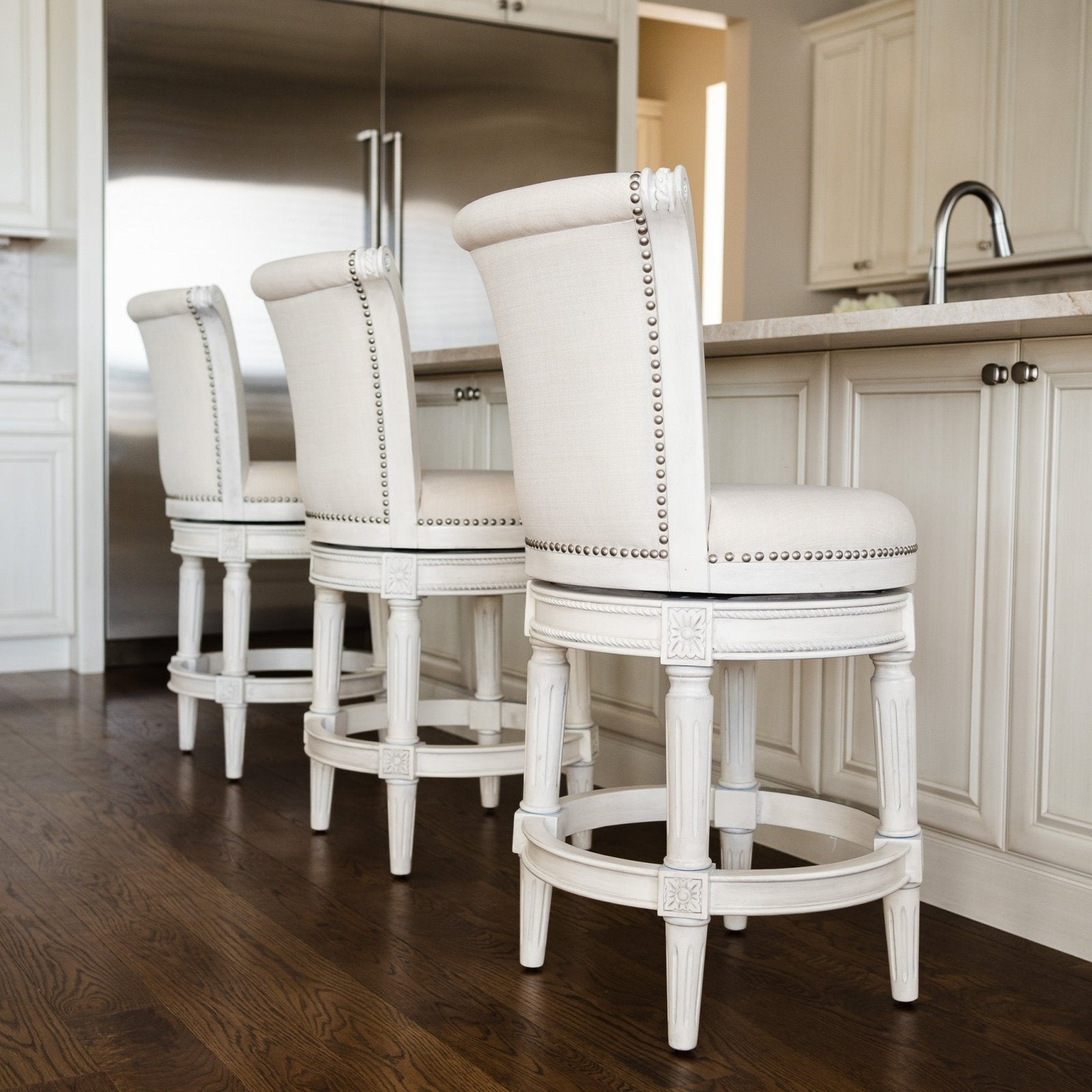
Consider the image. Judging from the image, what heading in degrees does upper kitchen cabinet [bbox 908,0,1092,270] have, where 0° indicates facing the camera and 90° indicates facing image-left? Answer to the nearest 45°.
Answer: approximately 45°

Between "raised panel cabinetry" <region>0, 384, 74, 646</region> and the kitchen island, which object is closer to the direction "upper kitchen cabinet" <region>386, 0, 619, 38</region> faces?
the kitchen island

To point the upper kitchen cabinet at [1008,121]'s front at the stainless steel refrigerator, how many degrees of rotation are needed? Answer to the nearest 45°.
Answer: approximately 45° to its right

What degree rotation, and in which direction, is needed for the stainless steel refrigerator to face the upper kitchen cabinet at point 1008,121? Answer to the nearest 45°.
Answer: approximately 45° to its left

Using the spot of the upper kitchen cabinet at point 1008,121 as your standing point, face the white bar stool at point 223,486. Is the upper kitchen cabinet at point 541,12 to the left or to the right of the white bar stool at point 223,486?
right

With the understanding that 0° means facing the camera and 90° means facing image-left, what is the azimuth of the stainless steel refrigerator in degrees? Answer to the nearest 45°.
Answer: approximately 315°

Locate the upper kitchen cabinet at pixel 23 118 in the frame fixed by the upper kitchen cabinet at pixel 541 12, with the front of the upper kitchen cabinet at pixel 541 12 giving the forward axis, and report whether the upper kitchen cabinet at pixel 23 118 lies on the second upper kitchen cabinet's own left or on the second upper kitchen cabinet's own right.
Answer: on the second upper kitchen cabinet's own right

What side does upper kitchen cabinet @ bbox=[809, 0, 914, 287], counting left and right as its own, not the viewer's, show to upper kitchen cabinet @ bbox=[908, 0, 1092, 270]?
left

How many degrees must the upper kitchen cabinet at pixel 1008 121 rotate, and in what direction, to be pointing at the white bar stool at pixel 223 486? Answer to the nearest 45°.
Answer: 0° — it already faces it
